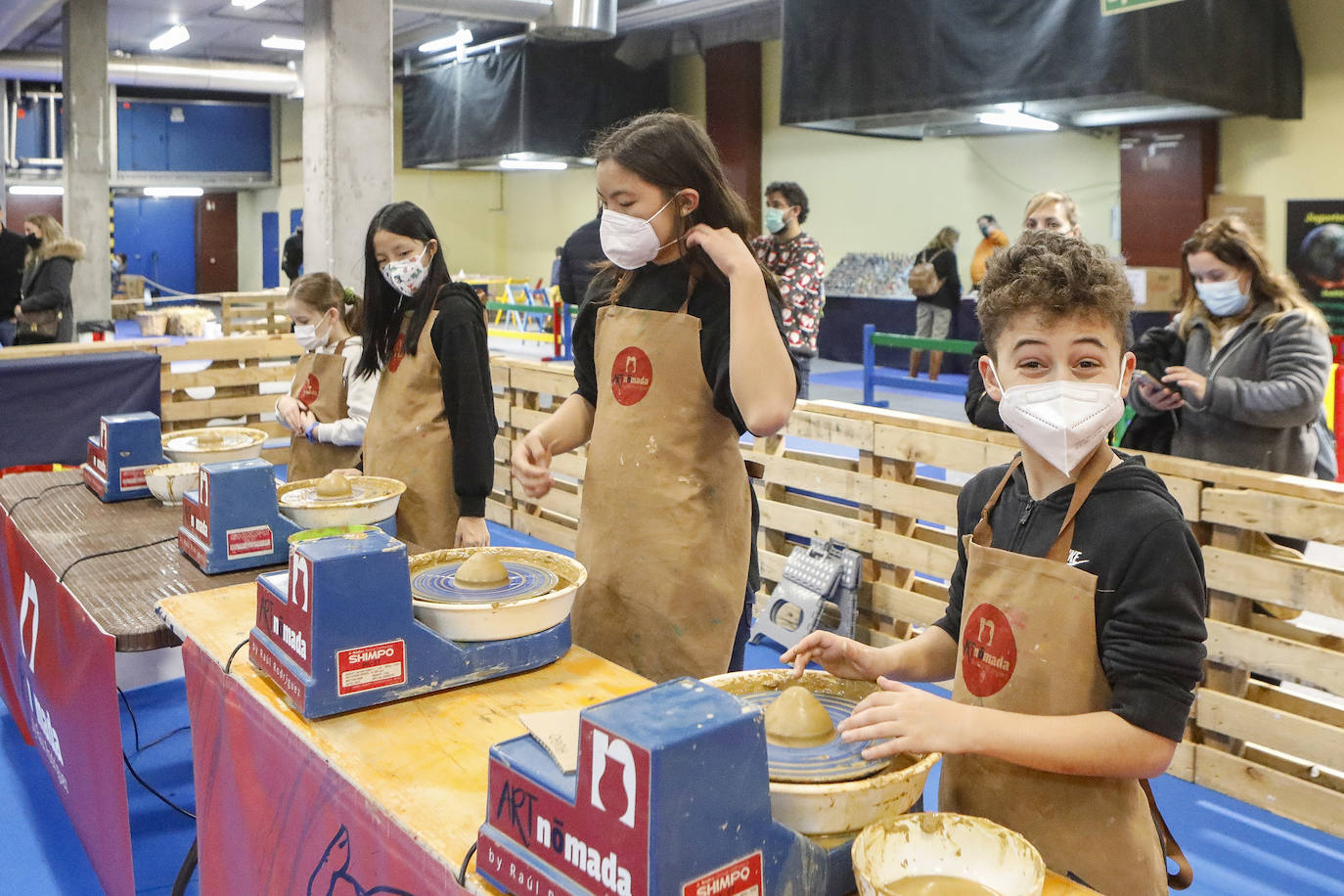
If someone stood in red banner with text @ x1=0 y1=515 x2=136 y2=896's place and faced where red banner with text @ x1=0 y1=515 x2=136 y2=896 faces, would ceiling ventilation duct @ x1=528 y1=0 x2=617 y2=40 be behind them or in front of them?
behind

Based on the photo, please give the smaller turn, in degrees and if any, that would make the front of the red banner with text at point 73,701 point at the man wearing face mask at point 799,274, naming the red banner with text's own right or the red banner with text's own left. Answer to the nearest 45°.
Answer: approximately 180°

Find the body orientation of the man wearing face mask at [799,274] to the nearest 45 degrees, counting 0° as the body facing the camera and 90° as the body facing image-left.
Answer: approximately 45°

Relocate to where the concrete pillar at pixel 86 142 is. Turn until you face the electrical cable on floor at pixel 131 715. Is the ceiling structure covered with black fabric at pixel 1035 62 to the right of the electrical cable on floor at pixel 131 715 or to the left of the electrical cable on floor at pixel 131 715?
left
